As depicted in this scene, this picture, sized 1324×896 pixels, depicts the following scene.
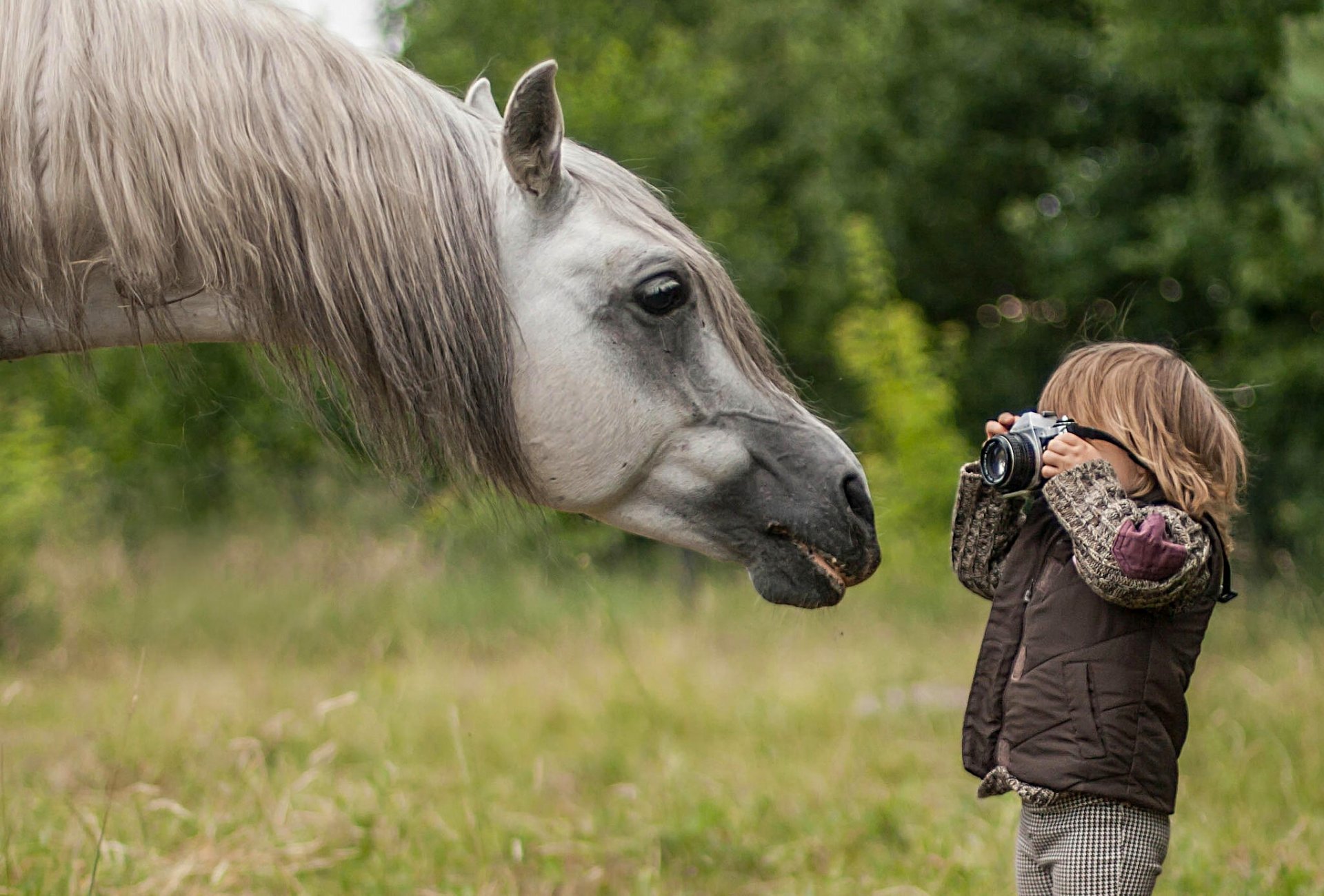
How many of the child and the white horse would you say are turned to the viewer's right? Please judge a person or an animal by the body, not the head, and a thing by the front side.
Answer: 1

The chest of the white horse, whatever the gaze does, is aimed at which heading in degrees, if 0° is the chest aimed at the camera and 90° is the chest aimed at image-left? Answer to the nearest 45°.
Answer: approximately 270°

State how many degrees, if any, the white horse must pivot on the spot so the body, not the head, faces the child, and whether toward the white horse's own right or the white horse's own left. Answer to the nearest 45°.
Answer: approximately 45° to the white horse's own right

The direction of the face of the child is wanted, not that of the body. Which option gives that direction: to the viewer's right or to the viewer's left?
to the viewer's left

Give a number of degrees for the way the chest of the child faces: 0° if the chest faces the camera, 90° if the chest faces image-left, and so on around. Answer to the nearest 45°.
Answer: approximately 45°

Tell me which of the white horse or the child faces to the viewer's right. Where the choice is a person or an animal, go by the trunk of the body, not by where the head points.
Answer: the white horse

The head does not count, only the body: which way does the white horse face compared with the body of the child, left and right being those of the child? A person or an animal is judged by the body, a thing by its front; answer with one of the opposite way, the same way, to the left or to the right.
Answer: the opposite way

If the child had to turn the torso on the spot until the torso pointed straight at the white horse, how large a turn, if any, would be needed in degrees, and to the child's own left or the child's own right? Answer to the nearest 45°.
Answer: approximately 45° to the child's own right
